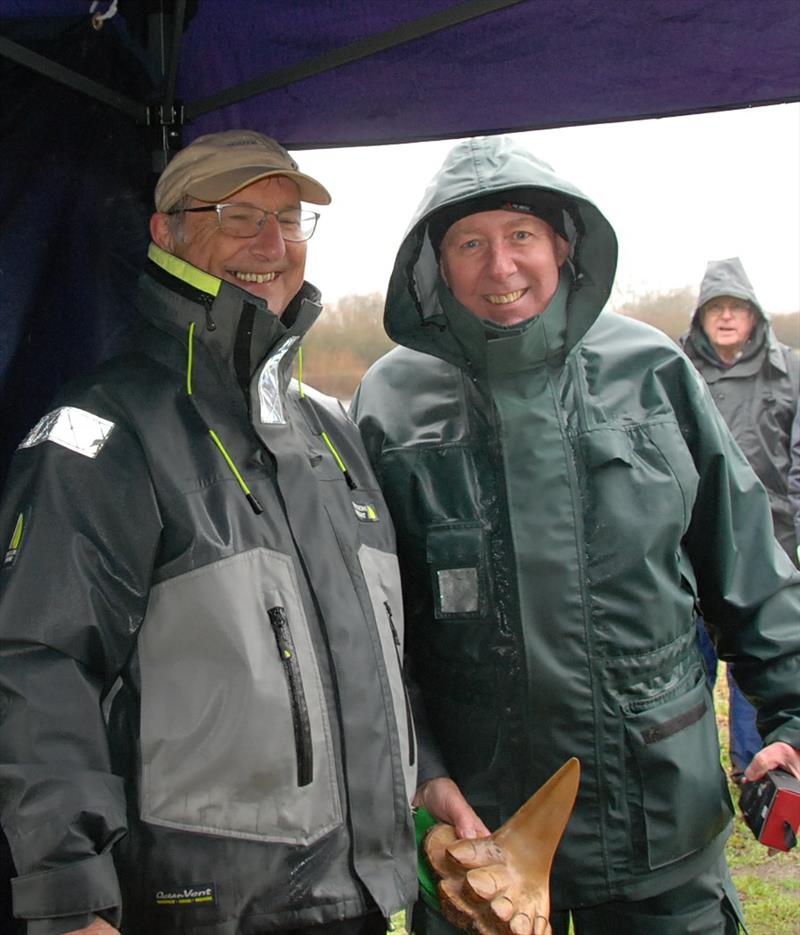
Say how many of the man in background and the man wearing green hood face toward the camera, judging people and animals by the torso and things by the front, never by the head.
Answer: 2

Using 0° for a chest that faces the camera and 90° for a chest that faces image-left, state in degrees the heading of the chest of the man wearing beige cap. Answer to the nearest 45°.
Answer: approximately 315°

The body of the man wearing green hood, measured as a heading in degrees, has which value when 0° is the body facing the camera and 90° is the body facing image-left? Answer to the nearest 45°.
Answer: approximately 0°

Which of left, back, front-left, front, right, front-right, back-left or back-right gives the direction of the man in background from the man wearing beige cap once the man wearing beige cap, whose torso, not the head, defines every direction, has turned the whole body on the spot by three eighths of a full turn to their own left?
front-right
